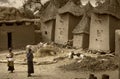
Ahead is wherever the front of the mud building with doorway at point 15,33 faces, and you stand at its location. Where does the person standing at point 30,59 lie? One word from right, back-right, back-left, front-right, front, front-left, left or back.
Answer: front

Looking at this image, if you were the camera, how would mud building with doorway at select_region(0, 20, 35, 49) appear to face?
facing the viewer

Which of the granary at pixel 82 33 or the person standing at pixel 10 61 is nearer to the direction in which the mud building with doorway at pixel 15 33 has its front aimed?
the person standing

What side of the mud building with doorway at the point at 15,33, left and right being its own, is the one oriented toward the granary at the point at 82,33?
left

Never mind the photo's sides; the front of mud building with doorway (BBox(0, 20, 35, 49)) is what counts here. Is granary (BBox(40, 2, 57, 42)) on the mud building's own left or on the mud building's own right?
on the mud building's own left

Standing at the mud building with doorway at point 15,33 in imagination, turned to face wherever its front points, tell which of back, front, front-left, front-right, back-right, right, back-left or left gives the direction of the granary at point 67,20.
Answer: left

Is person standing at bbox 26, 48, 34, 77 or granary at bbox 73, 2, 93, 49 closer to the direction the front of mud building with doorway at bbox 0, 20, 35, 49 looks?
the person standing

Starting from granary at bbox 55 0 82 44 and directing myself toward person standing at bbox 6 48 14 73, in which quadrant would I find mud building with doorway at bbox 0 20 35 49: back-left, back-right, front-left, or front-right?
front-right

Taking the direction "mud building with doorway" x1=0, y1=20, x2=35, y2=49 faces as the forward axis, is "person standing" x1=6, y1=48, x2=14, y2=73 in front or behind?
in front

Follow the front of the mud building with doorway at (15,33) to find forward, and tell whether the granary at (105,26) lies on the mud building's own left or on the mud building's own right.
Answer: on the mud building's own left
